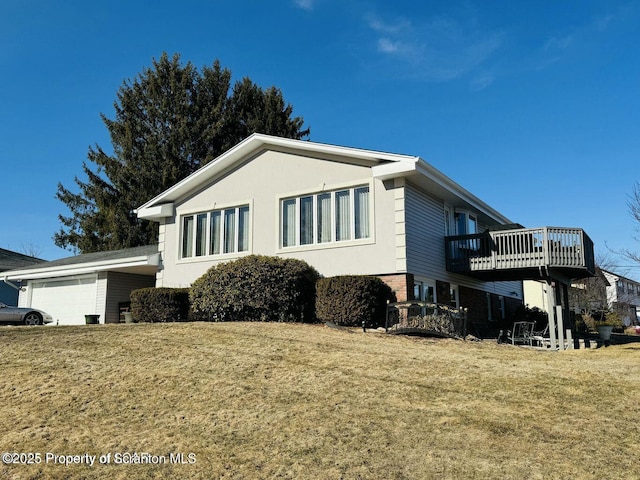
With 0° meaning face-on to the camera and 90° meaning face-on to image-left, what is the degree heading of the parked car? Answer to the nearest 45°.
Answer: approximately 270°

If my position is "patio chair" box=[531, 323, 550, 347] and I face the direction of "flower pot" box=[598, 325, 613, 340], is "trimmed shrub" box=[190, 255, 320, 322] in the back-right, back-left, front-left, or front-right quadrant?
back-left

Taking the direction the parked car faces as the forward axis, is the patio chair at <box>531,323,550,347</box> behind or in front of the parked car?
in front

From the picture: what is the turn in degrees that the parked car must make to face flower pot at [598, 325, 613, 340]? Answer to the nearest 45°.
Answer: approximately 45° to its right

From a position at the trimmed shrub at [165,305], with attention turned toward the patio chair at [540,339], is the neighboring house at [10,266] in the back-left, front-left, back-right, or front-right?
back-left

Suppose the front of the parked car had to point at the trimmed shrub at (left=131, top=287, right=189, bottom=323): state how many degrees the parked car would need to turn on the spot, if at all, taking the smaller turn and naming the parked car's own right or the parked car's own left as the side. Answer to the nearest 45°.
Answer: approximately 45° to the parked car's own right

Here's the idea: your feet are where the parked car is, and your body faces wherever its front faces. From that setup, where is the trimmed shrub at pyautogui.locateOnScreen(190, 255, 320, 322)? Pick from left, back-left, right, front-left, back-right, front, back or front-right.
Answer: front-right

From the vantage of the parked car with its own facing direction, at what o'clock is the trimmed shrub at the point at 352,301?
The trimmed shrub is roughly at 2 o'clock from the parked car.
